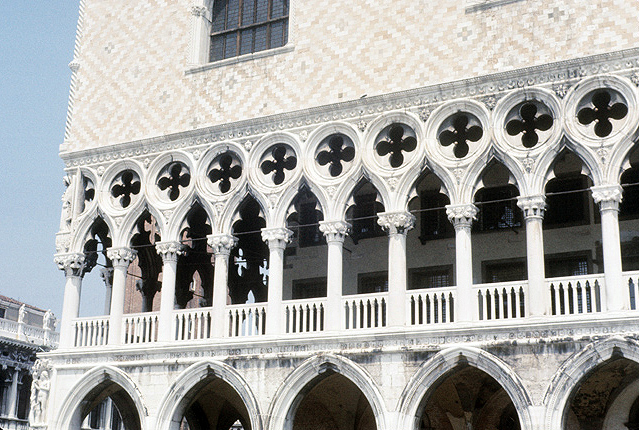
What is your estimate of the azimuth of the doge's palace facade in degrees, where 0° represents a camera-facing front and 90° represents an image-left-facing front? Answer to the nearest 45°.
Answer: approximately 45°
